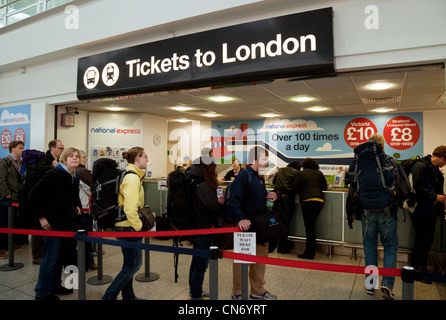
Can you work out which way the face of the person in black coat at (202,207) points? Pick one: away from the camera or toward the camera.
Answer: away from the camera

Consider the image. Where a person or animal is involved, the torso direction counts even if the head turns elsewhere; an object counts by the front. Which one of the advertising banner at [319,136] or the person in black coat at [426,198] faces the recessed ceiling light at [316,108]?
the advertising banner

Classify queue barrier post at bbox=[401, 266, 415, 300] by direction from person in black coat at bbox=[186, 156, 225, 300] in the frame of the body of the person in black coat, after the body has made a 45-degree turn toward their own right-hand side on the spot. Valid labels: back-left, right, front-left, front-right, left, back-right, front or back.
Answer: front

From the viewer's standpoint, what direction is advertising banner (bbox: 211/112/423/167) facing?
toward the camera

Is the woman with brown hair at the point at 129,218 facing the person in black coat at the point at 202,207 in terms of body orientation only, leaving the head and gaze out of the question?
yes

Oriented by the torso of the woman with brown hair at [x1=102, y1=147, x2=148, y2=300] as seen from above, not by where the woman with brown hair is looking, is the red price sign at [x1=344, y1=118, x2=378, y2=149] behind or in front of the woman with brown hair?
in front

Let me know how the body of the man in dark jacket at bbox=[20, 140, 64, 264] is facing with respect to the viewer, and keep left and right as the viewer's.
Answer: facing to the right of the viewer

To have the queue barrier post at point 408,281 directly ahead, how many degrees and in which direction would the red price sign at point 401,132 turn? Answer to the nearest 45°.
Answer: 0° — it already faces it

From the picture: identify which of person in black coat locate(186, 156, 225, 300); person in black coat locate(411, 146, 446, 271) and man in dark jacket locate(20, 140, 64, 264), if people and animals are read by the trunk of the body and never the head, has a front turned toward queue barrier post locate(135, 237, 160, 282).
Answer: the man in dark jacket

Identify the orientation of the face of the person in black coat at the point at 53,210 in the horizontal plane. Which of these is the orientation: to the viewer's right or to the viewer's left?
to the viewer's right

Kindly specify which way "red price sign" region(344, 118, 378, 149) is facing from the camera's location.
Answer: facing the viewer

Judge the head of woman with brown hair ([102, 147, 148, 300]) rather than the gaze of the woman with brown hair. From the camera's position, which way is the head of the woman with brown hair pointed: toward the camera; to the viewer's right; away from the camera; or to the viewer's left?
to the viewer's right

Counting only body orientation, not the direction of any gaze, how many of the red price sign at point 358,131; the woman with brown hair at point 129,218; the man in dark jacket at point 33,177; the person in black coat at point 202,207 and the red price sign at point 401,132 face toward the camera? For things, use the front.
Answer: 2

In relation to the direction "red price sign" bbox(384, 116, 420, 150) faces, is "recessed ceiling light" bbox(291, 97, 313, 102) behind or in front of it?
in front

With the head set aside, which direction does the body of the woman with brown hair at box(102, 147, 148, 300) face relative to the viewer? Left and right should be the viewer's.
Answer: facing to the right of the viewer
